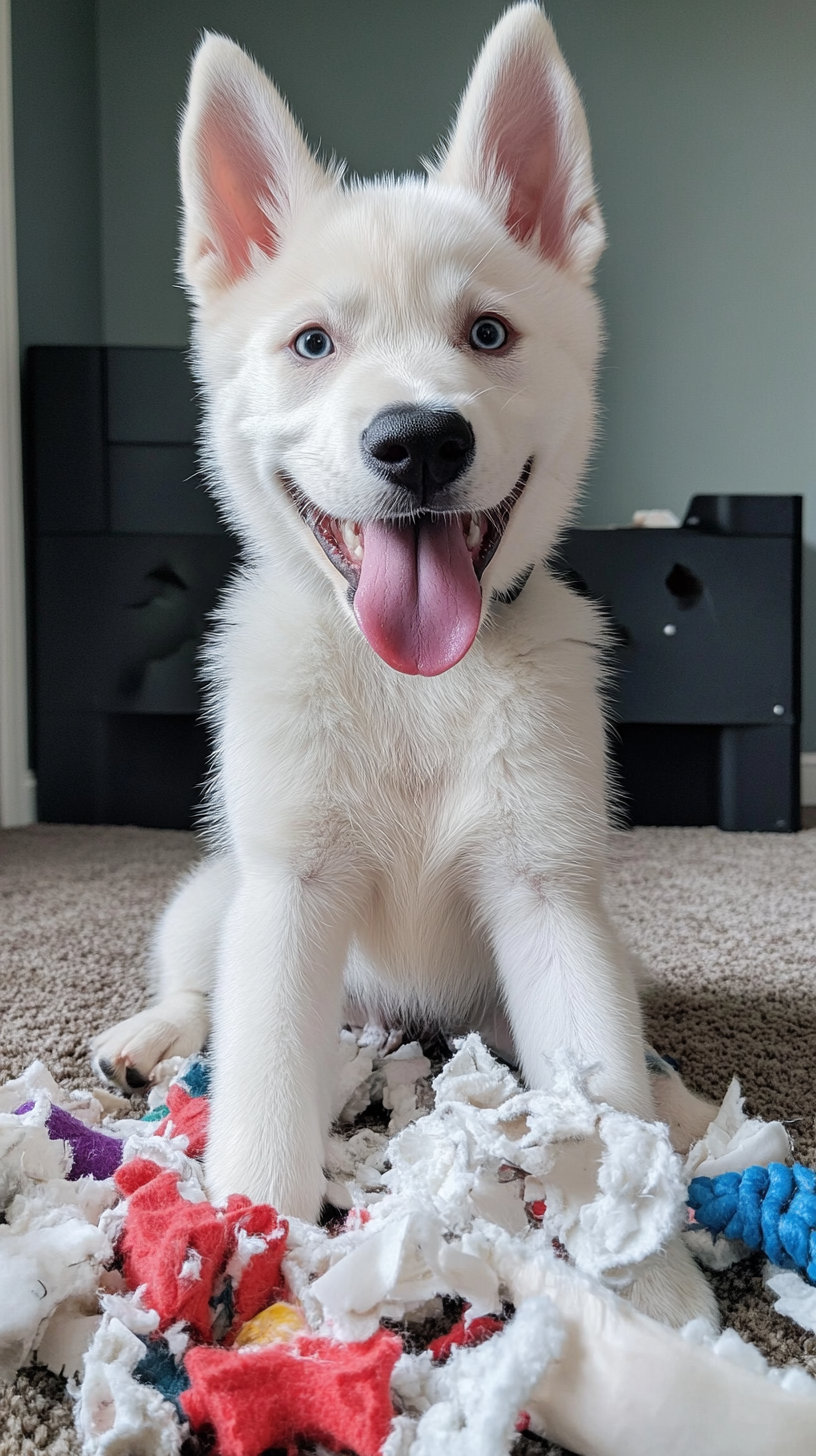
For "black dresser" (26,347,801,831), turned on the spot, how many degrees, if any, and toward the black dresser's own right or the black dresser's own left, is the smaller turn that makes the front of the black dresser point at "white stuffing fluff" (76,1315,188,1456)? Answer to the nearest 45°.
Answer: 0° — it already faces it

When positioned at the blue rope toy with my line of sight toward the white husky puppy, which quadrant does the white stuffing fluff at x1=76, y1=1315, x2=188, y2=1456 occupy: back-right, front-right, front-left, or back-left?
front-left

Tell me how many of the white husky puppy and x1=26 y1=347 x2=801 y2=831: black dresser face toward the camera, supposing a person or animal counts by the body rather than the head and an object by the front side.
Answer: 2

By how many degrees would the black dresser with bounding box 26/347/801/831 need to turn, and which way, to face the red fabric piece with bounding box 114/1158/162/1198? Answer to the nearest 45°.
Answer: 0° — it already faces it

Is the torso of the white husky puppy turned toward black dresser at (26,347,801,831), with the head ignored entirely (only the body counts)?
no

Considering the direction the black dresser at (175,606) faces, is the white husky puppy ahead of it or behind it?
ahead

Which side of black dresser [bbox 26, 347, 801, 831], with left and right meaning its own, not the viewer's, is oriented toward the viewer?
front

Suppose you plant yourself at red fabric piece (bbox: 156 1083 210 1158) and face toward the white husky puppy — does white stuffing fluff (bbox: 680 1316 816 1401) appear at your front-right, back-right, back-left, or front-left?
front-right

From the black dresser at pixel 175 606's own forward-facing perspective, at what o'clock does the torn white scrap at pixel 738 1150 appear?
The torn white scrap is roughly at 11 o'clock from the black dresser.

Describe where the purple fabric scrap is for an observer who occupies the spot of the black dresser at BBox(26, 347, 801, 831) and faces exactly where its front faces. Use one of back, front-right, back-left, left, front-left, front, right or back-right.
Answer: front

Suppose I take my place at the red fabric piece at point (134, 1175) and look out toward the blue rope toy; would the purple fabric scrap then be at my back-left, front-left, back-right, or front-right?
back-left

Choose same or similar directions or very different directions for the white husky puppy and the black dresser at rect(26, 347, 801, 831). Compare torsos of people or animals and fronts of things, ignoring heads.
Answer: same or similar directions

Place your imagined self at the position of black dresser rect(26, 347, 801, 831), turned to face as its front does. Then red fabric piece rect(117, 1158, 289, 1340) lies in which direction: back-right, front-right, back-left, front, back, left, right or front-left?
front

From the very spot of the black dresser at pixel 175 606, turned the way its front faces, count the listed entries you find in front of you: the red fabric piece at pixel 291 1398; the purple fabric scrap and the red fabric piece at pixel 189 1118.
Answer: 3
